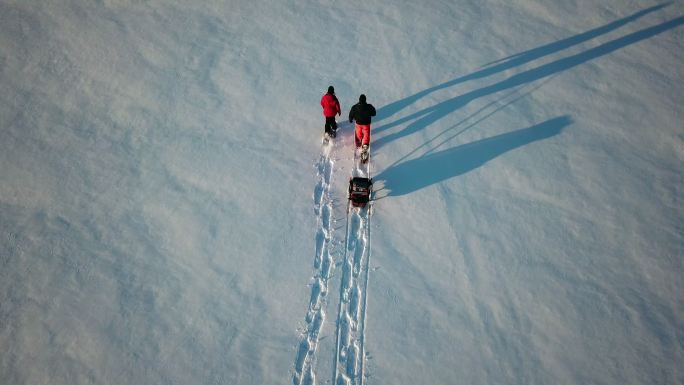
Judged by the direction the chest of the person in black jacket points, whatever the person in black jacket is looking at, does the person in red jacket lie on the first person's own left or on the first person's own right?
on the first person's own left

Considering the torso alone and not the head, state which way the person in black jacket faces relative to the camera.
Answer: away from the camera
